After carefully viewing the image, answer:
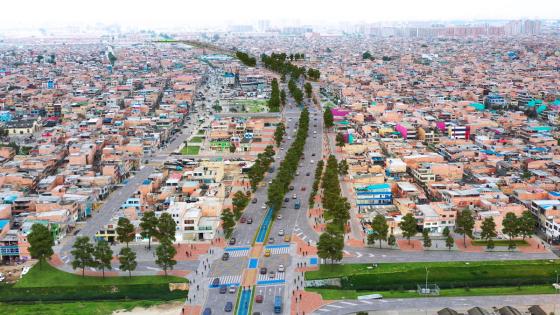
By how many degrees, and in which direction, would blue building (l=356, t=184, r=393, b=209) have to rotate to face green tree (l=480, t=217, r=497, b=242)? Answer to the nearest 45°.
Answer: approximately 45° to its left

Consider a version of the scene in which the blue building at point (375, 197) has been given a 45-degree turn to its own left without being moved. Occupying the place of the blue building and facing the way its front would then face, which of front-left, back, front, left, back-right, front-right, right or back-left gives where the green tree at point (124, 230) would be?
right

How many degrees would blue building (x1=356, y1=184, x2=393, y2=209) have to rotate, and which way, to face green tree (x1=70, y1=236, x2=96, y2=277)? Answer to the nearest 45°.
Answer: approximately 45° to its right

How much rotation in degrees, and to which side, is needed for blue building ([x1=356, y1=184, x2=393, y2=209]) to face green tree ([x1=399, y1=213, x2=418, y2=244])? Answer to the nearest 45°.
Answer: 0° — it already faces it

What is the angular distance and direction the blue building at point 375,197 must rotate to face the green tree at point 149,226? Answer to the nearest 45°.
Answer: approximately 45° to its right

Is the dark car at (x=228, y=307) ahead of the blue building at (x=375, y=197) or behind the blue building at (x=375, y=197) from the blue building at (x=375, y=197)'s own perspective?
ahead

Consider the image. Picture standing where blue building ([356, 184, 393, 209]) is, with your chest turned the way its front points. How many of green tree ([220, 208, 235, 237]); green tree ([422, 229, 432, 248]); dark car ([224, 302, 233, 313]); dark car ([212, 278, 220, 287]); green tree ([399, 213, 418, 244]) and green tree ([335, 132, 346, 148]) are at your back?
1

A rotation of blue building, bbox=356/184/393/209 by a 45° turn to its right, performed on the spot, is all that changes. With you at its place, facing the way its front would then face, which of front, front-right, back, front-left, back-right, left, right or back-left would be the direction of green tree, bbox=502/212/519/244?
left

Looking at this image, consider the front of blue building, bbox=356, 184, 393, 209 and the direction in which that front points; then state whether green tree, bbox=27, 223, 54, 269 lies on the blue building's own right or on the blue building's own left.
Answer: on the blue building's own right

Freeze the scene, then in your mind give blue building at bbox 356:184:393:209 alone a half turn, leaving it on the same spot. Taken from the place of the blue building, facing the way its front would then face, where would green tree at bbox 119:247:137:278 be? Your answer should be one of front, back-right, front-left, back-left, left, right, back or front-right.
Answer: back-left

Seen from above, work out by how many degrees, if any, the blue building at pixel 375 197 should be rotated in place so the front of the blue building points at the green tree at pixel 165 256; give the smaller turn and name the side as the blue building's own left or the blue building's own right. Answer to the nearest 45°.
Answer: approximately 45° to the blue building's own right

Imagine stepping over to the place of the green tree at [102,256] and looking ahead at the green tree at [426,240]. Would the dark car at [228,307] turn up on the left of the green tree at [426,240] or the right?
right

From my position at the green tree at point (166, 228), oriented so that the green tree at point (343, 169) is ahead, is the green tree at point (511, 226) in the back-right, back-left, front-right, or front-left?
front-right

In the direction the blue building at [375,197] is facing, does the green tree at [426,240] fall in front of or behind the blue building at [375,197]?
in front

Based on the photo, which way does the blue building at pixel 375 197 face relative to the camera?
toward the camera

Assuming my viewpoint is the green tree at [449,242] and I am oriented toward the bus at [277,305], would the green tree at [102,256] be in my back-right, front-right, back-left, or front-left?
front-right

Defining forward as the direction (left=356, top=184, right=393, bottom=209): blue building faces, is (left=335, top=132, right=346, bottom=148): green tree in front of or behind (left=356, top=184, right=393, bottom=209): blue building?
behind

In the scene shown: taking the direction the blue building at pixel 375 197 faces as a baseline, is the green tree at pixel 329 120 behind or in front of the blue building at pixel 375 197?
behind

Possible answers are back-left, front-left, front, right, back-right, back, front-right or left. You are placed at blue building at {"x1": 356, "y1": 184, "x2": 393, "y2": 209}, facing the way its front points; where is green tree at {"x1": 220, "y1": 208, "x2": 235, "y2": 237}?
front-right
